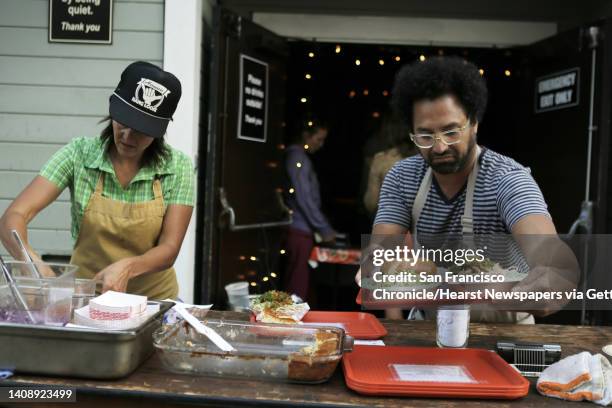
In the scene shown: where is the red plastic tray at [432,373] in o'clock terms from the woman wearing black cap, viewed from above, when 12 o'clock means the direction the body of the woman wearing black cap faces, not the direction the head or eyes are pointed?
The red plastic tray is roughly at 11 o'clock from the woman wearing black cap.

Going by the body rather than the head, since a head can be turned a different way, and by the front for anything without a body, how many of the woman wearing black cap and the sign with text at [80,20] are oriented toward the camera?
2

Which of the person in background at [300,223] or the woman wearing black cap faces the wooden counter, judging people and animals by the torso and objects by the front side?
the woman wearing black cap

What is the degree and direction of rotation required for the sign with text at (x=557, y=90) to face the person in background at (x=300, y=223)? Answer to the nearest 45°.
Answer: approximately 45° to its right

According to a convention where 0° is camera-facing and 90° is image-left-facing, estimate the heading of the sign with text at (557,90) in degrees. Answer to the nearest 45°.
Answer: approximately 45°

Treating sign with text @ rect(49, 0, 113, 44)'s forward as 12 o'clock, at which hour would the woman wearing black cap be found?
The woman wearing black cap is roughly at 12 o'clock from the sign with text.

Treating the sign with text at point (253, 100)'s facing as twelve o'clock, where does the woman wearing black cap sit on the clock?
The woman wearing black cap is roughly at 2 o'clock from the sign with text.

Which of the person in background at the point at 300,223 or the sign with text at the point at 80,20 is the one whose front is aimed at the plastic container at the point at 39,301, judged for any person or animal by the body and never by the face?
the sign with text

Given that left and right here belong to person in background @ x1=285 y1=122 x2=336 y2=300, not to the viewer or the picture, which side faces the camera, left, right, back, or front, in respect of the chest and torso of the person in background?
right
